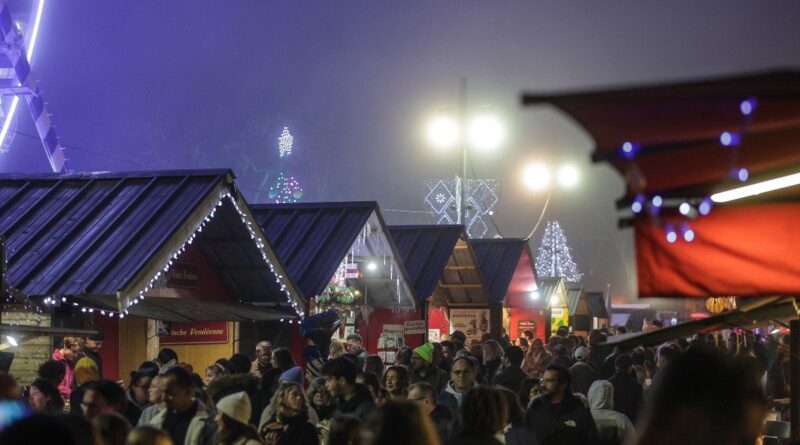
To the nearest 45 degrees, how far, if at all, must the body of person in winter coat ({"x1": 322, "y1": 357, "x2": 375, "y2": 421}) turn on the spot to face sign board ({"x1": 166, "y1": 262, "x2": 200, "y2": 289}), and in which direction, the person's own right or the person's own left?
approximately 90° to the person's own right

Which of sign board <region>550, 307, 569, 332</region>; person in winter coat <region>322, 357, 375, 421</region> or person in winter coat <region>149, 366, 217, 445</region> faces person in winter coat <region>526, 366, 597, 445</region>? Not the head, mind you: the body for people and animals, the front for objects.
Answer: the sign board

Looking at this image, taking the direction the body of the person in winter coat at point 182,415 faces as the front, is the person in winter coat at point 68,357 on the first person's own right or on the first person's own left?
on the first person's own right

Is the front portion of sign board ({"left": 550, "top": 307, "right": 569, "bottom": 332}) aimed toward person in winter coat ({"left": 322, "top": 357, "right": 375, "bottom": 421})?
yes

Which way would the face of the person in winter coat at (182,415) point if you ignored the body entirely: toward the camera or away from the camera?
toward the camera

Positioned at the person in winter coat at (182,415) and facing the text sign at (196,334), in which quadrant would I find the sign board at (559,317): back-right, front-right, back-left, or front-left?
front-right

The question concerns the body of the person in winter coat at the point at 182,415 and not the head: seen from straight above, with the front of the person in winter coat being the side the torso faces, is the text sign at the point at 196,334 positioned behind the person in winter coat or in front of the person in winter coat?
behind

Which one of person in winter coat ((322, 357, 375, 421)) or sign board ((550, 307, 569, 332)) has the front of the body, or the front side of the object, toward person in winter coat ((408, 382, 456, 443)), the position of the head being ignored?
the sign board

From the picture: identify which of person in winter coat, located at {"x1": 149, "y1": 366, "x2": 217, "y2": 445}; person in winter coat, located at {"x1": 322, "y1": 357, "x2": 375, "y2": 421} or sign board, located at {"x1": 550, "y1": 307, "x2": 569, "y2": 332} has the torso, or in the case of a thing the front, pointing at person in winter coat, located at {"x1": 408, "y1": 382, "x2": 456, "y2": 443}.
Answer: the sign board

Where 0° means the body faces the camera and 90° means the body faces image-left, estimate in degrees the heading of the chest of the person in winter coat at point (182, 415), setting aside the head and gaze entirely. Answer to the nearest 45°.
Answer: approximately 45°

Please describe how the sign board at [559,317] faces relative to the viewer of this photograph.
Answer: facing the viewer

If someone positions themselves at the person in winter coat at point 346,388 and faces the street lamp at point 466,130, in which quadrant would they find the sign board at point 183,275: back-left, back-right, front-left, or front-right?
front-left
